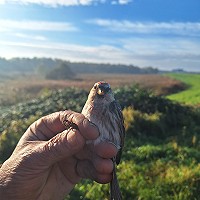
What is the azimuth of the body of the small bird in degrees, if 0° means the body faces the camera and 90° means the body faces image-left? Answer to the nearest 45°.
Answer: approximately 45°
